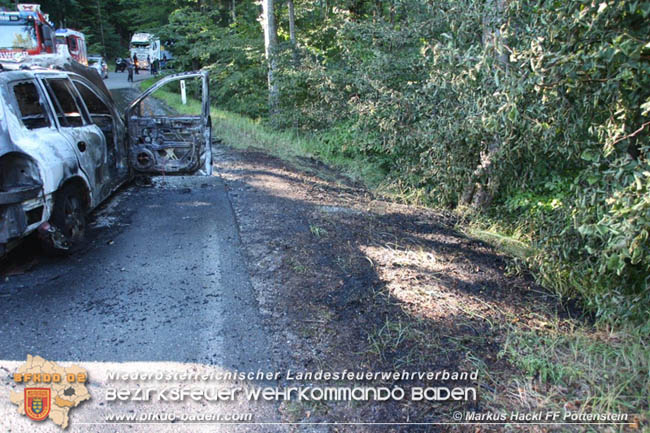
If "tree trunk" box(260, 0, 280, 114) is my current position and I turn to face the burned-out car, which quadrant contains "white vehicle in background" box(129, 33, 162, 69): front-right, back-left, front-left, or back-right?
back-right

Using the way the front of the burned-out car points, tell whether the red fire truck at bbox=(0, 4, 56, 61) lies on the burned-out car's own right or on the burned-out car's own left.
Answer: on the burned-out car's own left

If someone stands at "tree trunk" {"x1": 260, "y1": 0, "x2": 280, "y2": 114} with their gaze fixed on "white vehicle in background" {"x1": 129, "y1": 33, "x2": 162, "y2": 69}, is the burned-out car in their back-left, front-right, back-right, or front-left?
back-left

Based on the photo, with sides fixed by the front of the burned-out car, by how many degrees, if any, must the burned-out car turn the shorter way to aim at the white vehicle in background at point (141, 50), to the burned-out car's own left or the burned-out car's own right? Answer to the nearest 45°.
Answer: approximately 45° to the burned-out car's own left

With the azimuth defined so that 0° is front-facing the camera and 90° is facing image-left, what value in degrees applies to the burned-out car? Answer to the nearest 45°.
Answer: approximately 225°
